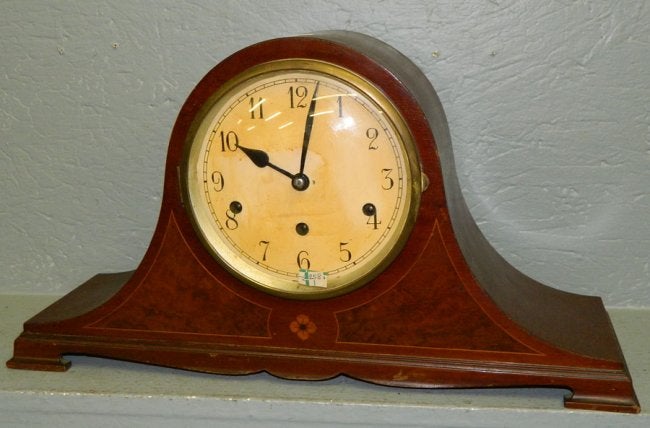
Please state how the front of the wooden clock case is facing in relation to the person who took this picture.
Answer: facing the viewer
